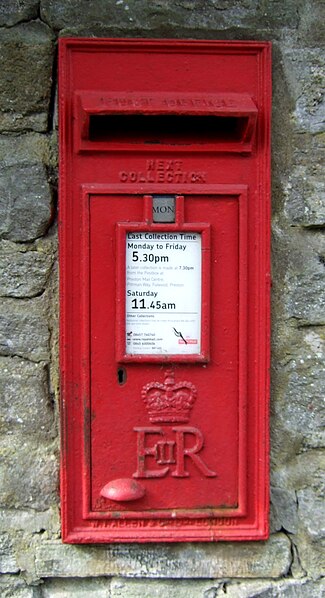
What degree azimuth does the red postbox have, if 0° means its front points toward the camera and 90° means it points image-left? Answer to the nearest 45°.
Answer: approximately 0°
